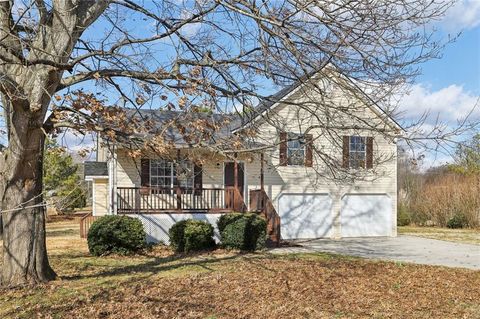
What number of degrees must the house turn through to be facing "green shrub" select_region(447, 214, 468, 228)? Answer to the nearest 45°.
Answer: approximately 135° to its left

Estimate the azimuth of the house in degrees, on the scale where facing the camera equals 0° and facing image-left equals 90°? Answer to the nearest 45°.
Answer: approximately 0°

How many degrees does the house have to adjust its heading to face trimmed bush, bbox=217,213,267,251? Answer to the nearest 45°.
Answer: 0° — it already faces it

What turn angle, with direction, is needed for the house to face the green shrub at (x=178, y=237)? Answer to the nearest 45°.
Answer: approximately 45° to its right

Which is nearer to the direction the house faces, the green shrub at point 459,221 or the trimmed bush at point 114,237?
the trimmed bush

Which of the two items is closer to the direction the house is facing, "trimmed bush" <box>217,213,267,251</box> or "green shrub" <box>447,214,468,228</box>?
the trimmed bush
